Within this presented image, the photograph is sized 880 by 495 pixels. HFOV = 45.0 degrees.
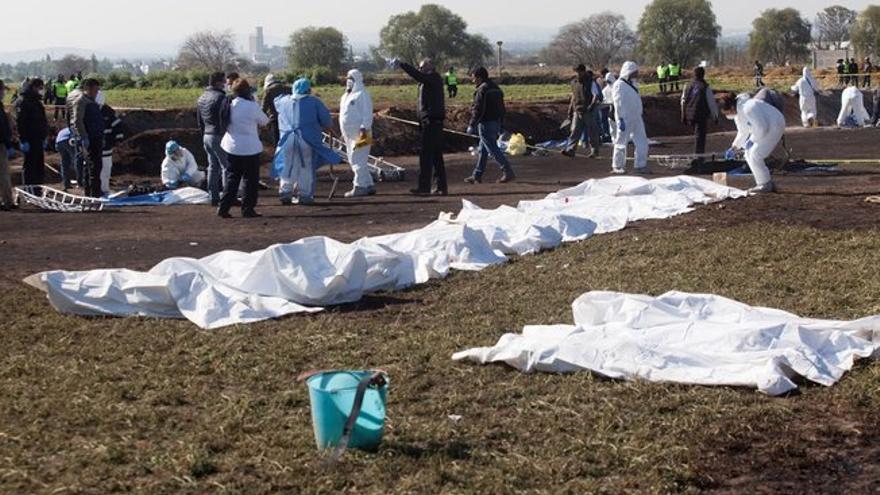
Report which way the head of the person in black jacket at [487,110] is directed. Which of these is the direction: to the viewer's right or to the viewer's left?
to the viewer's left

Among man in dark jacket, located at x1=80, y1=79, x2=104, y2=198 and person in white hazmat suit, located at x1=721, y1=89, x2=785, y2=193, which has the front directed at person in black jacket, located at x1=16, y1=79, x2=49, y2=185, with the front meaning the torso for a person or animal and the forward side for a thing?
the person in white hazmat suit

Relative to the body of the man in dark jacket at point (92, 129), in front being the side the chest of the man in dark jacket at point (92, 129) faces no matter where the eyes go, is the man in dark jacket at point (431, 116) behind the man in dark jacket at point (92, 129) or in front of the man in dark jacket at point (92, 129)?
in front

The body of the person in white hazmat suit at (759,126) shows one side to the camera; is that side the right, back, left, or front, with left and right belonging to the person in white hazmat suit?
left

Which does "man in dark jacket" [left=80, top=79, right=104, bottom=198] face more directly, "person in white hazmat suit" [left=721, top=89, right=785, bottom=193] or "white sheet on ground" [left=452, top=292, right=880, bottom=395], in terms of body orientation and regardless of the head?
the person in white hazmat suit

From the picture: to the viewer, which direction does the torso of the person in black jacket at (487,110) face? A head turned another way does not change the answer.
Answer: to the viewer's left

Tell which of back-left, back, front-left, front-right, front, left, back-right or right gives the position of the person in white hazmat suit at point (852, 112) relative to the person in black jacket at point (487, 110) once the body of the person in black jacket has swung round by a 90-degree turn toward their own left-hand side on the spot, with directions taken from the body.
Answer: back-left

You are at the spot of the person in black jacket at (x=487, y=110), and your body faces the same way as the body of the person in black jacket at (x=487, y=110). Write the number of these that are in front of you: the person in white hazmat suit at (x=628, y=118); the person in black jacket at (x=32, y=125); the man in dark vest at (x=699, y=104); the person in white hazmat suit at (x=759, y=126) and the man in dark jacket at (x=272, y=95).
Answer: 2

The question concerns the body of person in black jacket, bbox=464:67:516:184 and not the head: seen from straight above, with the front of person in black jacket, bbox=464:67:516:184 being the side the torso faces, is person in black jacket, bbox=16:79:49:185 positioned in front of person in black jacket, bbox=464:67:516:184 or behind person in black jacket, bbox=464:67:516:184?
in front

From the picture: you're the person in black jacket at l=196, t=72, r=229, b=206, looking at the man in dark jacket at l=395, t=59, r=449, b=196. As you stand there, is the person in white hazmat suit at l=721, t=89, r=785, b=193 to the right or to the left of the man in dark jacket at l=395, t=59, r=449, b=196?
right

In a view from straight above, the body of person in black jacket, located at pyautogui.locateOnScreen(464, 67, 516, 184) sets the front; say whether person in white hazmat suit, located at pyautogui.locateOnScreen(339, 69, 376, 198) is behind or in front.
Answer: in front

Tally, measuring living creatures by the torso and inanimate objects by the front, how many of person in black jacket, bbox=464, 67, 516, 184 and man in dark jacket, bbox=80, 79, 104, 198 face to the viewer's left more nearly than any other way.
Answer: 1

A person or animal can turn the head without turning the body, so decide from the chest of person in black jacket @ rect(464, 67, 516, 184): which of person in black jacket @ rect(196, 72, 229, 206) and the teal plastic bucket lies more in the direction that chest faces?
the person in black jacket
